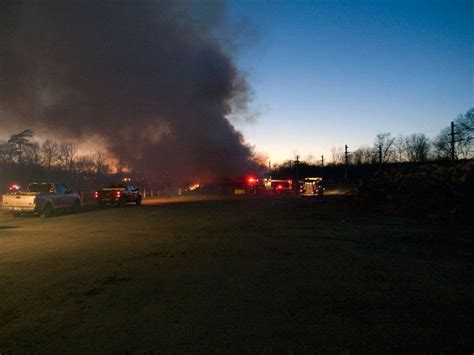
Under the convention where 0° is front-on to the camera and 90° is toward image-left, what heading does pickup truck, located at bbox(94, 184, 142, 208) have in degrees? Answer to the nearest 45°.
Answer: approximately 225°

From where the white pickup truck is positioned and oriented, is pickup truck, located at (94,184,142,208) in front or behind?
in front

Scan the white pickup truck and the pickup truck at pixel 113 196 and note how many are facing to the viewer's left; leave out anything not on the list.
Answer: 0

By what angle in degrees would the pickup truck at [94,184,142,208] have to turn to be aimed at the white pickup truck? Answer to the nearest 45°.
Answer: approximately 180°

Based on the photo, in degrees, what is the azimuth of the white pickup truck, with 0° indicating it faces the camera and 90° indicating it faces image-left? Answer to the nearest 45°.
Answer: approximately 225°
